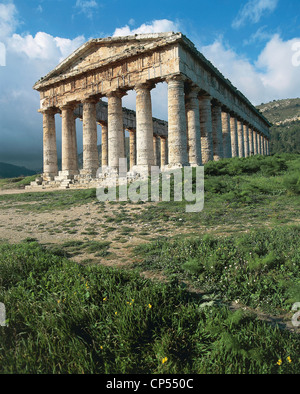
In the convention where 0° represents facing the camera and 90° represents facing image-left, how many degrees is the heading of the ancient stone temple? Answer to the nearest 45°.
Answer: approximately 45°
